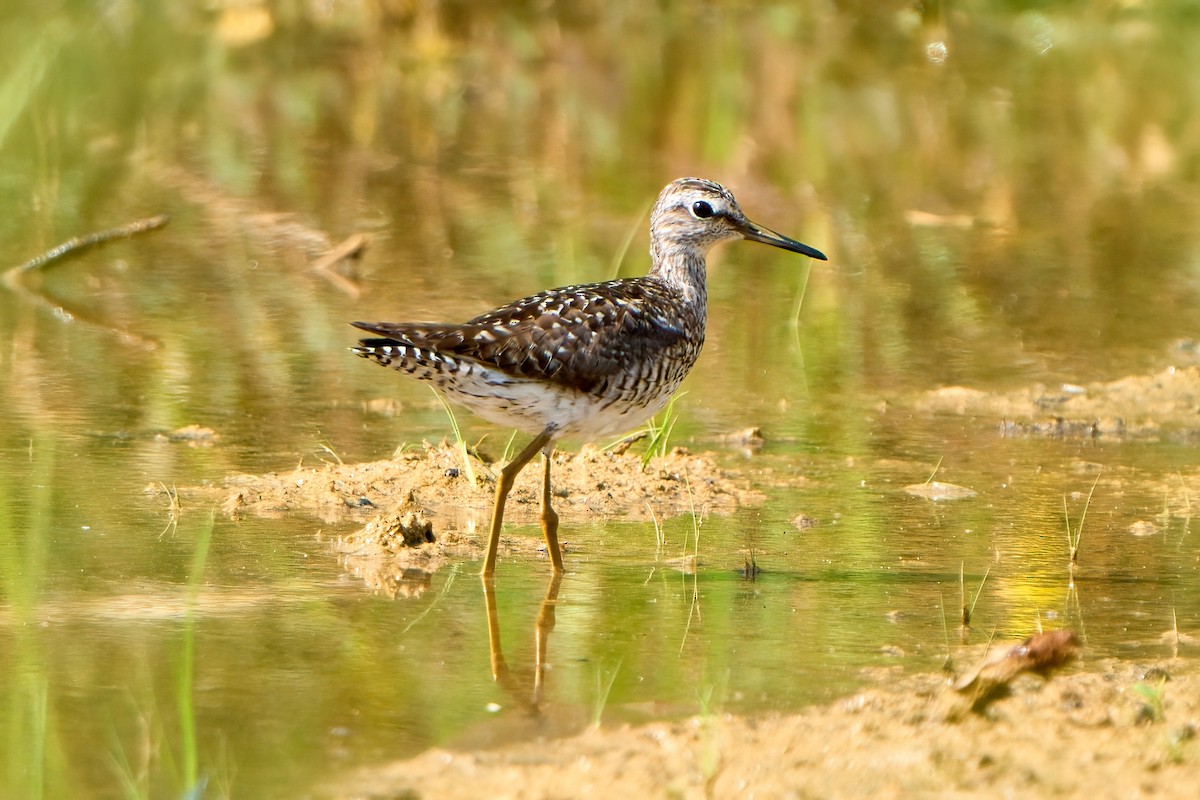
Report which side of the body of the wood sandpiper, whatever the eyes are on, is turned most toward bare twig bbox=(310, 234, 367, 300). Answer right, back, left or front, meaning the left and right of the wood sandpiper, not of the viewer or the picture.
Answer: left

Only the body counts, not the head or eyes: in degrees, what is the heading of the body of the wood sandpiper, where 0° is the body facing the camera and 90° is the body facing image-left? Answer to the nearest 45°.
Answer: approximately 270°

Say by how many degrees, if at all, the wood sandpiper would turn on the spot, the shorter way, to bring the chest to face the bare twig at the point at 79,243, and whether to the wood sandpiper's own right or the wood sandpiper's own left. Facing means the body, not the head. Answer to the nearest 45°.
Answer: approximately 135° to the wood sandpiper's own left
